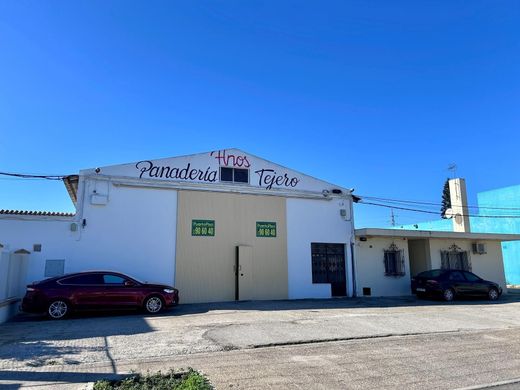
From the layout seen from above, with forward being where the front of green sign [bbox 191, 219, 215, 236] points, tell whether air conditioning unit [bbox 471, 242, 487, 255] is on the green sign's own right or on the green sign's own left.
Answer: on the green sign's own left

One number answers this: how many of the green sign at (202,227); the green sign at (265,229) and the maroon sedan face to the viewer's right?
1

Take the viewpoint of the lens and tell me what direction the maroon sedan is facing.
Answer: facing to the right of the viewer

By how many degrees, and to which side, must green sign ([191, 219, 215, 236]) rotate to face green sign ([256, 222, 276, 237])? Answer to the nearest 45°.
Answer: approximately 90° to its left

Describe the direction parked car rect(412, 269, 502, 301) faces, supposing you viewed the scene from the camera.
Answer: facing away from the viewer and to the right of the viewer

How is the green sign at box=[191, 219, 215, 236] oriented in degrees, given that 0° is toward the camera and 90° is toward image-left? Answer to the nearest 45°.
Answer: approximately 0°

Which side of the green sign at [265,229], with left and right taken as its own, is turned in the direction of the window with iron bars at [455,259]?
left

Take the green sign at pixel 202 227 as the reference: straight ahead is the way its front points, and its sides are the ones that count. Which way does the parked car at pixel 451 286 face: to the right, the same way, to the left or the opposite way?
to the left

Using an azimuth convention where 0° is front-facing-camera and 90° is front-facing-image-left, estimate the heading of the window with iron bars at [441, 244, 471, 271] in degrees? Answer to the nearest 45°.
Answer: approximately 0°

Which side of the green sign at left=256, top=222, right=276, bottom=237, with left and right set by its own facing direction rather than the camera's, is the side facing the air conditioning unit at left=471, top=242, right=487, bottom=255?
left

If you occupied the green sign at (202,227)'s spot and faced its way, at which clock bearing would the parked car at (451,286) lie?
The parked car is roughly at 9 o'clock from the green sign.

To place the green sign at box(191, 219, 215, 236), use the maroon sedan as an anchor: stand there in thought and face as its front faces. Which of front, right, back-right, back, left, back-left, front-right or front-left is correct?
front-left

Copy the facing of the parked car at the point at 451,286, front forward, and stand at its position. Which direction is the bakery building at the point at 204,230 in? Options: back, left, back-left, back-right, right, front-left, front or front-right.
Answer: back

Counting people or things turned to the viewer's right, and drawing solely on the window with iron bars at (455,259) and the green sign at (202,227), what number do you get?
0
